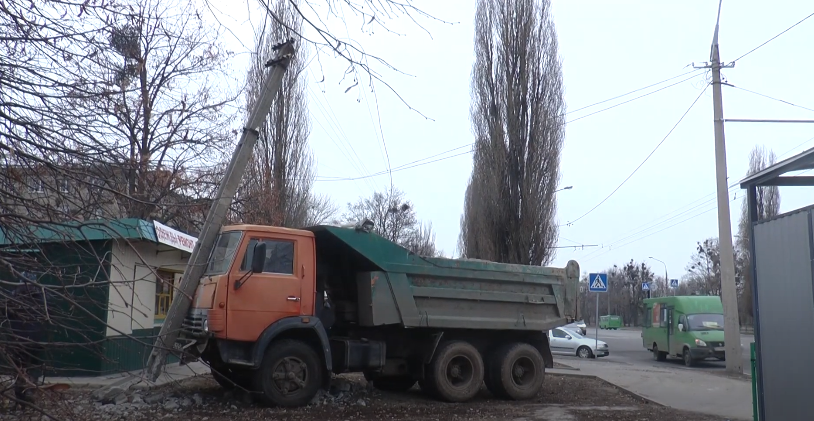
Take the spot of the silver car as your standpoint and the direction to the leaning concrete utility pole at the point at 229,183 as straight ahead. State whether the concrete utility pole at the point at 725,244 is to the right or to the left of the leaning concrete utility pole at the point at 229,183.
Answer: left

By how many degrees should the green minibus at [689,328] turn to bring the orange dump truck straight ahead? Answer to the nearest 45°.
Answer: approximately 45° to its right

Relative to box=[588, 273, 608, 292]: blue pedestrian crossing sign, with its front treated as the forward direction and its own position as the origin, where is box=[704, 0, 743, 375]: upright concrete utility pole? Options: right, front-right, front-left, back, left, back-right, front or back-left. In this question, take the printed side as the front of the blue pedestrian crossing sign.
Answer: front-left

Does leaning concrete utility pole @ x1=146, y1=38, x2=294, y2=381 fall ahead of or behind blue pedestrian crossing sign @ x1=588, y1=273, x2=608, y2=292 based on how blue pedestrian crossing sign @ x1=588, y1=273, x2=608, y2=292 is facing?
ahead

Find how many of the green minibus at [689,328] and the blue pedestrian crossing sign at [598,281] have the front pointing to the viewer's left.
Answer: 0

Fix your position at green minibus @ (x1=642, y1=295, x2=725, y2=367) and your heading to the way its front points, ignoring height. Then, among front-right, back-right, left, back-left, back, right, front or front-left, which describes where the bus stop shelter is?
front-right

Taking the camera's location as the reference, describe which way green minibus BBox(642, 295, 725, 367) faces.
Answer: facing the viewer and to the right of the viewer

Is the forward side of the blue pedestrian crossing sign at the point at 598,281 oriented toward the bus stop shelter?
yes

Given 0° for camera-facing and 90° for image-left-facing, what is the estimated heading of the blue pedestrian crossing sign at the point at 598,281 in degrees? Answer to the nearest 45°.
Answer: approximately 0°
